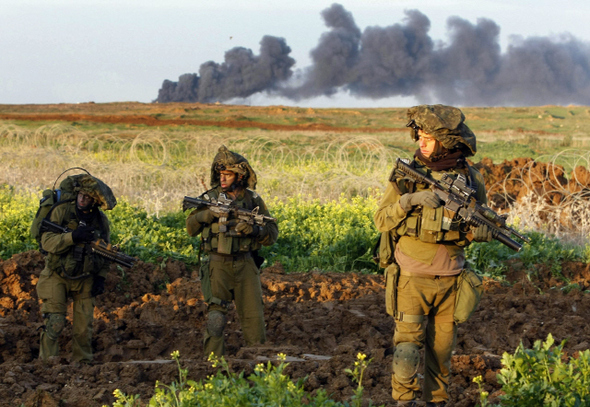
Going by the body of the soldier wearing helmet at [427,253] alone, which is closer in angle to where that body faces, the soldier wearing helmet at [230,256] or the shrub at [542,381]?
the shrub

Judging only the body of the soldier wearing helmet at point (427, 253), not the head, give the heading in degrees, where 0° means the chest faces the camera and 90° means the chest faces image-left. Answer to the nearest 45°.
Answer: approximately 0°

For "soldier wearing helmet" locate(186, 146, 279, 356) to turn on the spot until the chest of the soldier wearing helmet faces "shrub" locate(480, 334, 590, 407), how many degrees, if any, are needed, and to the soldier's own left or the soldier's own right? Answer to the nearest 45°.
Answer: approximately 45° to the soldier's own left

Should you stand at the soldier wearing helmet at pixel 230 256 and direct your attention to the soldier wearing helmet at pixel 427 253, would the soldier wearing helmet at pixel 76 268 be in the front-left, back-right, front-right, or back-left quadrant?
back-right

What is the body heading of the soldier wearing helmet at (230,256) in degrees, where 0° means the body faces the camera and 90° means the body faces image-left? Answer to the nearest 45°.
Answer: approximately 0°

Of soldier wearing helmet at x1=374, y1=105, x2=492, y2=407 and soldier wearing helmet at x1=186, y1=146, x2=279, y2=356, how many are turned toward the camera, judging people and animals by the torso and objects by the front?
2

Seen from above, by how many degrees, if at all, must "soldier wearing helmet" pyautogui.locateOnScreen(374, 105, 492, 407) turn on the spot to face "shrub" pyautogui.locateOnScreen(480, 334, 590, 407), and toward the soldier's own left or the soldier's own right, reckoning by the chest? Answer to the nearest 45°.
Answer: approximately 45° to the soldier's own left
